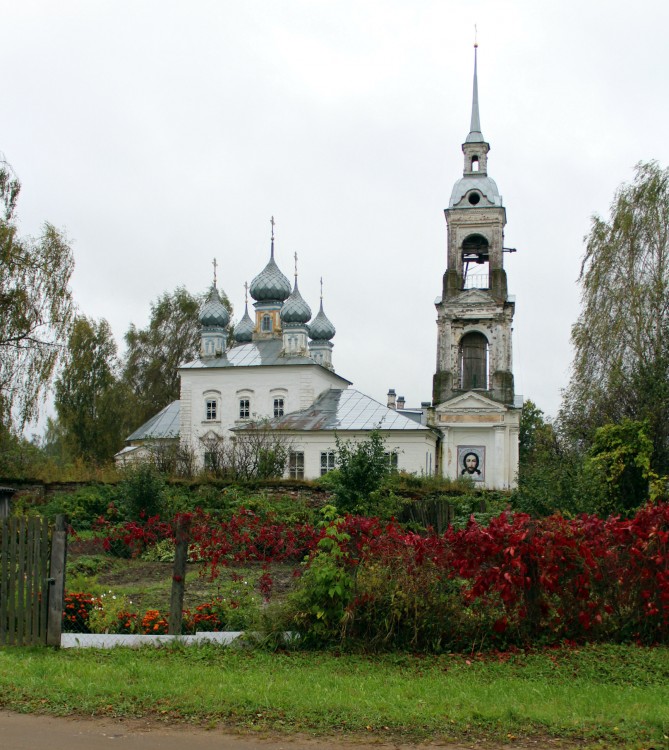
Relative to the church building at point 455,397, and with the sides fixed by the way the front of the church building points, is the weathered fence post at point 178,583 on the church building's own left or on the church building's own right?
on the church building's own right

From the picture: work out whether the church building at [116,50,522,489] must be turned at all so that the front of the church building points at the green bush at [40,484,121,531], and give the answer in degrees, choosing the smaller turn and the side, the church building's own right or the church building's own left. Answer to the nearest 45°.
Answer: approximately 135° to the church building's own right

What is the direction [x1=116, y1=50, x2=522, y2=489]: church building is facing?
to the viewer's right

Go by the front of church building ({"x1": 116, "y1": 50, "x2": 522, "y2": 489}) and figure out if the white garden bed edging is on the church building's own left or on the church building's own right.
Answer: on the church building's own right

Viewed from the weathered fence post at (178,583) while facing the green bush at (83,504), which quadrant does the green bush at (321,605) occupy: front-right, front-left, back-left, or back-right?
back-right
